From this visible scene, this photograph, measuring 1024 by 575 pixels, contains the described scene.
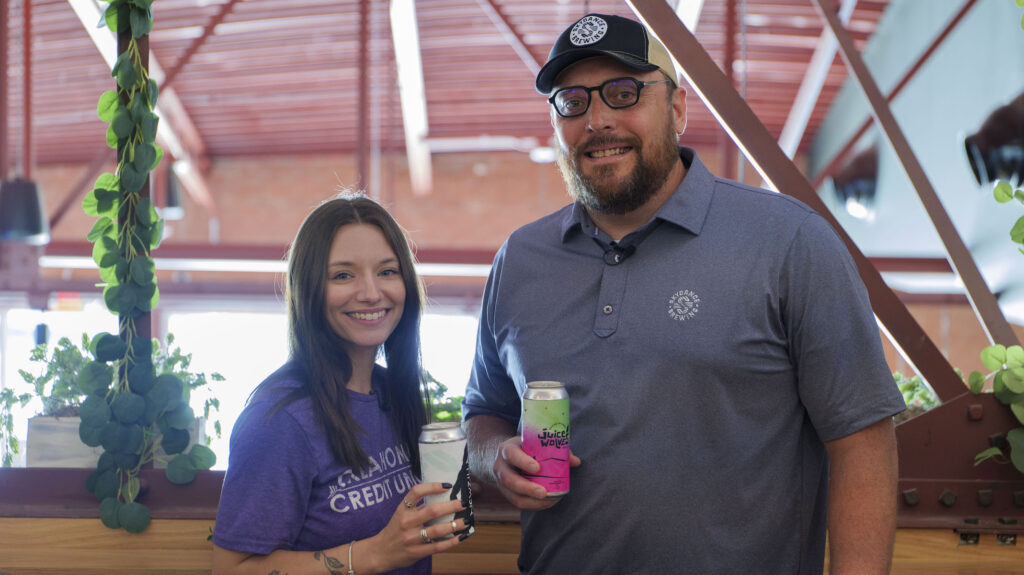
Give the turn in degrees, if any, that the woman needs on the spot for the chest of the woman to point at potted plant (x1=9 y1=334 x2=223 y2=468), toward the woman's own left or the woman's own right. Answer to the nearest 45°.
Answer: approximately 180°

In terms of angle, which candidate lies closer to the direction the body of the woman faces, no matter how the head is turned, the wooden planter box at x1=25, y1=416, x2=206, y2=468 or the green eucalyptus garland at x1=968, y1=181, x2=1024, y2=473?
the green eucalyptus garland

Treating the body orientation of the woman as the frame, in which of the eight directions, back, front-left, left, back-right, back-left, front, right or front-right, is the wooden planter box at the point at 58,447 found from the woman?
back

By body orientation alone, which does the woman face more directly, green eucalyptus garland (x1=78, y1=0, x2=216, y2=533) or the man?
the man

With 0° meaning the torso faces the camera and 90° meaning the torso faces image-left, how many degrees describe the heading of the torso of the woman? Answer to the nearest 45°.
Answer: approximately 315°

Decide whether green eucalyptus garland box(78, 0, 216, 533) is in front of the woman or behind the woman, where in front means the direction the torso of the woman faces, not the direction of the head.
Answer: behind

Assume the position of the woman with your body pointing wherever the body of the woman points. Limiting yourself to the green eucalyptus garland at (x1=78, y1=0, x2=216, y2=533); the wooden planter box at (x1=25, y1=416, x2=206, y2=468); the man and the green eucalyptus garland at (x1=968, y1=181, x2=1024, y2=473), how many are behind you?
2

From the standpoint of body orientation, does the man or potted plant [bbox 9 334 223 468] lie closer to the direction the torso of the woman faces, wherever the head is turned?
the man
